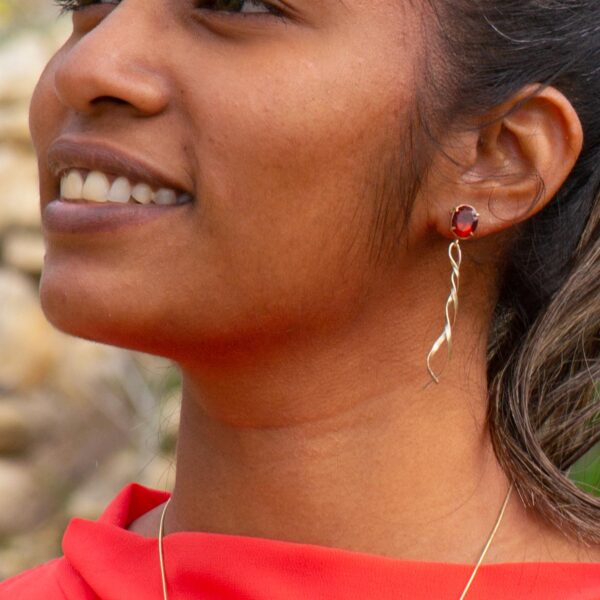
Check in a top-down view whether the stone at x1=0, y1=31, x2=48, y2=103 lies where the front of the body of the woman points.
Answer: no

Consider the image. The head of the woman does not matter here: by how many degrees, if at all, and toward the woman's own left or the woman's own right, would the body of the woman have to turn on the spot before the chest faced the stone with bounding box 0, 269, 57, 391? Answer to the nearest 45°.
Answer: approximately 90° to the woman's own right

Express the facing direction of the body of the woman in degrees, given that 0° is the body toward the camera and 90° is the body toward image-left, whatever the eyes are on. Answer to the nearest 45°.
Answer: approximately 45°

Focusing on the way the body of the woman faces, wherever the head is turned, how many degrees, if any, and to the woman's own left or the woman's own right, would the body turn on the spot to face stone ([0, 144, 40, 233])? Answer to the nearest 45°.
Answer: approximately 90° to the woman's own right

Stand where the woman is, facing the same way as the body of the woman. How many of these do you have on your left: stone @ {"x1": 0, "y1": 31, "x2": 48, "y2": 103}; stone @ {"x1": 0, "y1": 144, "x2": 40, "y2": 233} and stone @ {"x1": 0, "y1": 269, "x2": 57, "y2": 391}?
0
